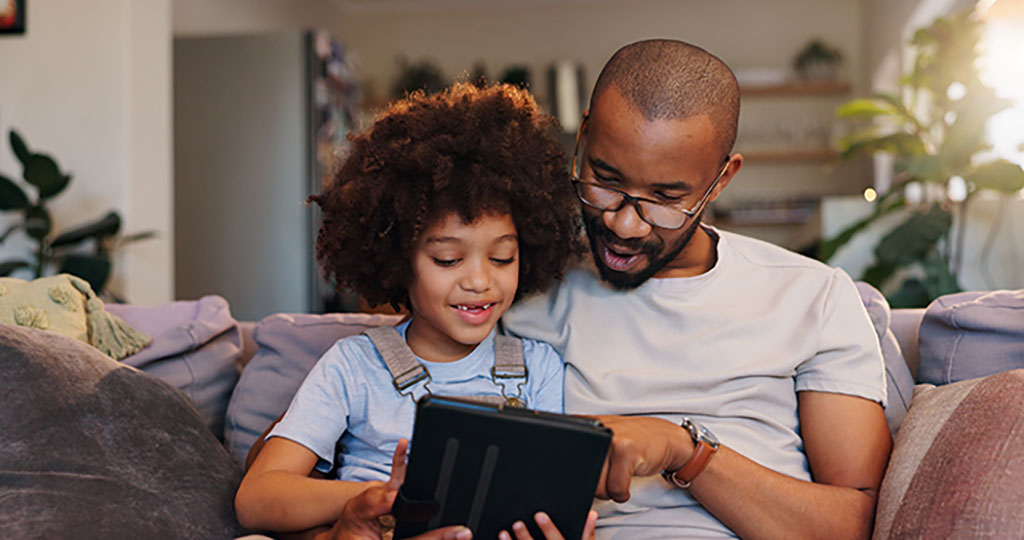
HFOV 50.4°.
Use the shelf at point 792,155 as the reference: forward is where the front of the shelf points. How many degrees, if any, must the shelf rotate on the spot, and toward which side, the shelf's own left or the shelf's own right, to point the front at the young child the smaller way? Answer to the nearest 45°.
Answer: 0° — it already faces them

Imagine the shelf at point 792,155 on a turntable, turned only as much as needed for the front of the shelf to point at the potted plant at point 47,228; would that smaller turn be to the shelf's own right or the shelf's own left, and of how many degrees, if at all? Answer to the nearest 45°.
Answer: approximately 45° to the shelf's own right

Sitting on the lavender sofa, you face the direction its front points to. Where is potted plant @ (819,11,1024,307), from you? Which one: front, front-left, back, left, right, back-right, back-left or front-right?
back-left

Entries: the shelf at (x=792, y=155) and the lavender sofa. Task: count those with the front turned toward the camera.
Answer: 2

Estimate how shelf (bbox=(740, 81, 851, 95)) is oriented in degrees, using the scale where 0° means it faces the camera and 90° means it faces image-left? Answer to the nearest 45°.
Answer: approximately 0°

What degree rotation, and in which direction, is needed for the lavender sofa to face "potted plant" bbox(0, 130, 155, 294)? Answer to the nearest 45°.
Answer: approximately 135° to its right

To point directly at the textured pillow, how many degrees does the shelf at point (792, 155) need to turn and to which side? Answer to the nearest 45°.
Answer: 0° — it already faces it

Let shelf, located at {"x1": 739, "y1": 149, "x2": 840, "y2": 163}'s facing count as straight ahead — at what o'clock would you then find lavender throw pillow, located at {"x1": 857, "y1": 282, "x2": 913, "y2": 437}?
The lavender throw pillow is roughly at 12 o'clock from the shelf.
